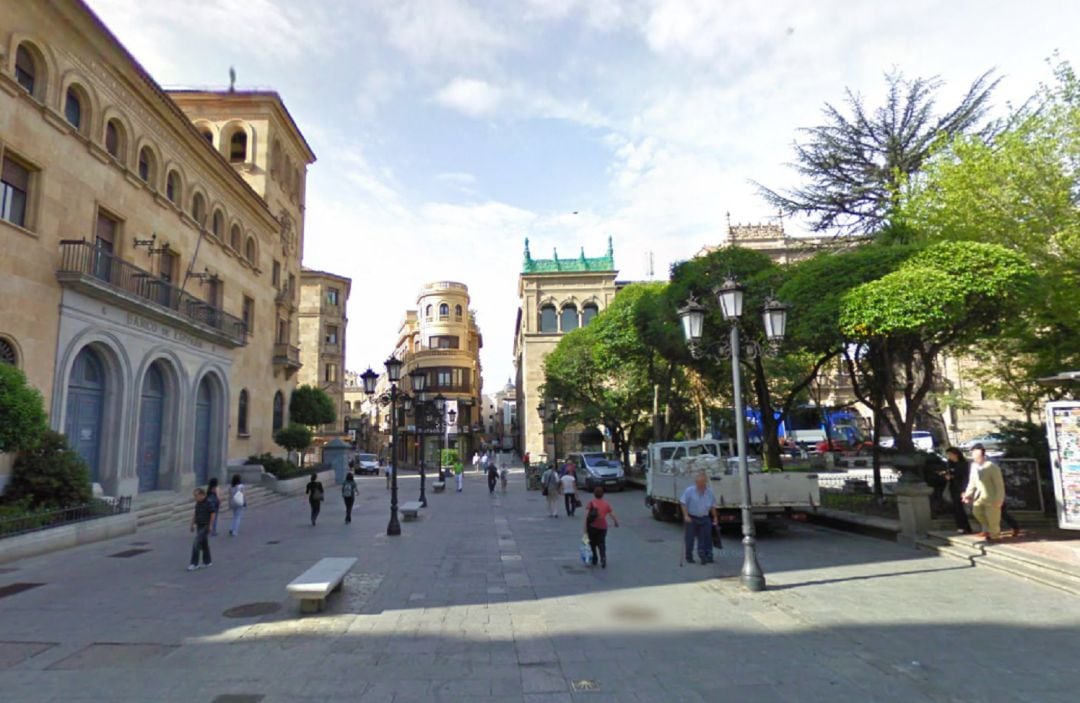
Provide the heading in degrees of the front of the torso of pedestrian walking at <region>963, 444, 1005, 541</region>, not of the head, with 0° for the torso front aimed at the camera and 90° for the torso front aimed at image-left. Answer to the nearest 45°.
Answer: approximately 45°

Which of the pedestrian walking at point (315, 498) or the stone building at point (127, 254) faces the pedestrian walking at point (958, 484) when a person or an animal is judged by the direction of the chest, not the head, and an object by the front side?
the stone building

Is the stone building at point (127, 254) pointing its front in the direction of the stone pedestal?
yes

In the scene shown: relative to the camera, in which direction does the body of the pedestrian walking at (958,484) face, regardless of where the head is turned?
to the viewer's left

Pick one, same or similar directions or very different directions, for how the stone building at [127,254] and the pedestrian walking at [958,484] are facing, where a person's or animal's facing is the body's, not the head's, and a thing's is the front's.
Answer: very different directions

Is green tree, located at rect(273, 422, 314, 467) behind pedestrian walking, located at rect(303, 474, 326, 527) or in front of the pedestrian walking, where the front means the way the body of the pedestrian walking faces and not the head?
in front

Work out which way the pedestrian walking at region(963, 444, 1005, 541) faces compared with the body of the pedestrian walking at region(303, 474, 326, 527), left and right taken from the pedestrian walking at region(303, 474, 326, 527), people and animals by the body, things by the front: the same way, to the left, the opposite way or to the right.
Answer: to the left

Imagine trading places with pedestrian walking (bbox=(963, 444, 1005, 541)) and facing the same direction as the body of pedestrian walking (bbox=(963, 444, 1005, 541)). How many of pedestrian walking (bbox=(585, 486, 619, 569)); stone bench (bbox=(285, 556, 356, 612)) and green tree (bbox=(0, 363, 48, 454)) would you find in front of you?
3

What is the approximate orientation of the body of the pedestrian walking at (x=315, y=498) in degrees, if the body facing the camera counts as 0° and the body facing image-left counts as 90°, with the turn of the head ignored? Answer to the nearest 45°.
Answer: approximately 180°

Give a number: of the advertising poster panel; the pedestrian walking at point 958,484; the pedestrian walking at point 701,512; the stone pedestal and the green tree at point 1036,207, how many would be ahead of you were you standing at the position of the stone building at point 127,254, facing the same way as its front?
5

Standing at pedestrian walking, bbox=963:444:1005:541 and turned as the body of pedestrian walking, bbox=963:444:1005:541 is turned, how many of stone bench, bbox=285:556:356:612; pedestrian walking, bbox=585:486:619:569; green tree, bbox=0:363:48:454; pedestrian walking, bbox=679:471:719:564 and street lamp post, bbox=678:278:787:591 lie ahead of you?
5
